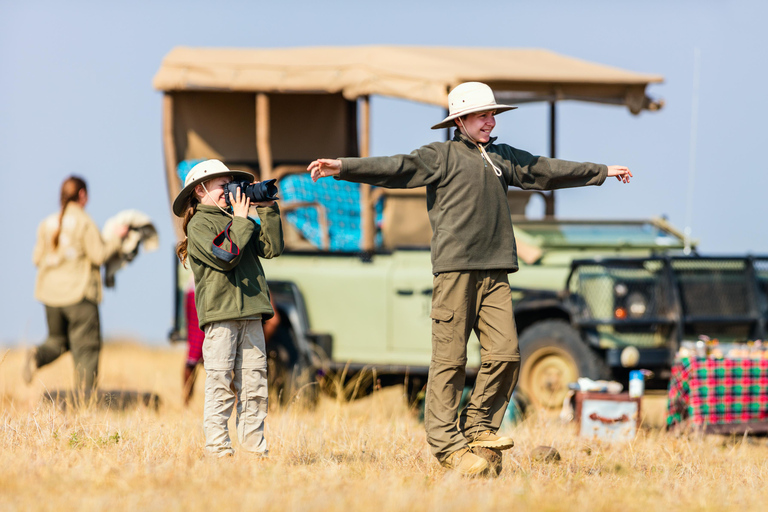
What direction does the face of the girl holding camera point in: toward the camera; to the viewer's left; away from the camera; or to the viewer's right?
to the viewer's right

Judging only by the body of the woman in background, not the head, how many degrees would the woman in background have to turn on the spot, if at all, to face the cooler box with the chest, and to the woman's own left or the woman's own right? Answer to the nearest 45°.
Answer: approximately 90° to the woman's own right

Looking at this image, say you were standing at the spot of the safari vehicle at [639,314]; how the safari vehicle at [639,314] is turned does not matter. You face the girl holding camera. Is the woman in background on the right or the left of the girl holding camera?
right

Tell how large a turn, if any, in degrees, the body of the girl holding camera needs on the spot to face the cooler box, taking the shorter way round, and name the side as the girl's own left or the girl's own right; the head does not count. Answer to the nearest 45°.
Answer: approximately 45° to the girl's own left

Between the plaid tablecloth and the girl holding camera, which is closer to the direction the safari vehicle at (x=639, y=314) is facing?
the plaid tablecloth

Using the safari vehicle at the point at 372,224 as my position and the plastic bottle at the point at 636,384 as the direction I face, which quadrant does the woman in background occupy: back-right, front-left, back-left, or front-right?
back-right

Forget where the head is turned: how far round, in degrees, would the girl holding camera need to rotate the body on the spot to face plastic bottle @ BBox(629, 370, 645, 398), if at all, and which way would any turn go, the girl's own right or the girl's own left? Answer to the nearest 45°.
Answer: approximately 45° to the girl's own left

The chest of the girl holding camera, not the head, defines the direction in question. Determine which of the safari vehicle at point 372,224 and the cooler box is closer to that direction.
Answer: the cooler box

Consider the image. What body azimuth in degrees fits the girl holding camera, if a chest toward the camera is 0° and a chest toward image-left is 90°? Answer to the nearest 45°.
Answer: approximately 270°

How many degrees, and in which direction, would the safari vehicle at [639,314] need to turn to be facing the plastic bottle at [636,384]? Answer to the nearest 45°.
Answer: approximately 45° to its right
